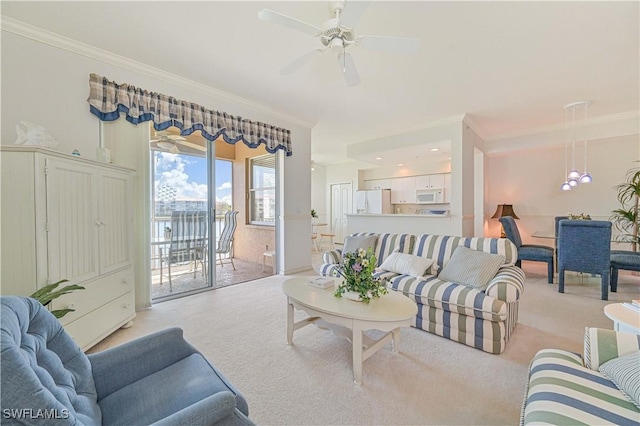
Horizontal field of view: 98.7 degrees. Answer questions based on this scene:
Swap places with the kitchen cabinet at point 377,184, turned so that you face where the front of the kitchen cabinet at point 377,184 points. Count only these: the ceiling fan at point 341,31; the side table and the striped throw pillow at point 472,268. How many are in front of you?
3

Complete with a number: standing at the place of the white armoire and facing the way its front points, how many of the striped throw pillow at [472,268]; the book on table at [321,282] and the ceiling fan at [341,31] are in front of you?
3

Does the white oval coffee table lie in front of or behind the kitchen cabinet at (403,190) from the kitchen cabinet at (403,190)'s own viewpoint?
in front

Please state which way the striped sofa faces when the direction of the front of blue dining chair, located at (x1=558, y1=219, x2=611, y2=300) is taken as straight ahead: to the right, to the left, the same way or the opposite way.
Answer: the opposite way

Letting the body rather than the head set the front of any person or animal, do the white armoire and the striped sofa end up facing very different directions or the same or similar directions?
very different directions

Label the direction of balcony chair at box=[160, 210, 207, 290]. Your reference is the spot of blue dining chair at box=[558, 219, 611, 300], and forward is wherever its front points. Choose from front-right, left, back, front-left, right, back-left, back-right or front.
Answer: back-left

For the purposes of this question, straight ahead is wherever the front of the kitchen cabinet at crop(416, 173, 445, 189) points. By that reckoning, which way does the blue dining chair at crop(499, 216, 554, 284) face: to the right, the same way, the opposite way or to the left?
to the left

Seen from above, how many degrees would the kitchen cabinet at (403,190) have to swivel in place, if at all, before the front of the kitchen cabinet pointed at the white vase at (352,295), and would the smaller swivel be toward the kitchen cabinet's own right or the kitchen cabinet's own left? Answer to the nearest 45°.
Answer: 0° — it already faces it

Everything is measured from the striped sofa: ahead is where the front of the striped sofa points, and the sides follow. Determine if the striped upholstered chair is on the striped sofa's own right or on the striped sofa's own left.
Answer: on the striped sofa's own left

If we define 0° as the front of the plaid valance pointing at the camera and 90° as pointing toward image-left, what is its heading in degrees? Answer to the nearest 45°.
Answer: approximately 315°

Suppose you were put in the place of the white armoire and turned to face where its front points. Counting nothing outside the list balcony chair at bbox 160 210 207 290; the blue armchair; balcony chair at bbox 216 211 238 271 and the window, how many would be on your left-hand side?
3

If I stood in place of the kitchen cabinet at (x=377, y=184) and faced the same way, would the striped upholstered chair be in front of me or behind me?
in front

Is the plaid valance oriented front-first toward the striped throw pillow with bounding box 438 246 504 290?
yes

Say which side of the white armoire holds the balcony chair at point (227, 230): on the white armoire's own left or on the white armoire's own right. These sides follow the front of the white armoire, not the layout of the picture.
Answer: on the white armoire's own left

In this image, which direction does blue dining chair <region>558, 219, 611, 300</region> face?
away from the camera

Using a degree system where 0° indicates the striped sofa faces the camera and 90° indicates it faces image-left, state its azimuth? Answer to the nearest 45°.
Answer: approximately 45°
